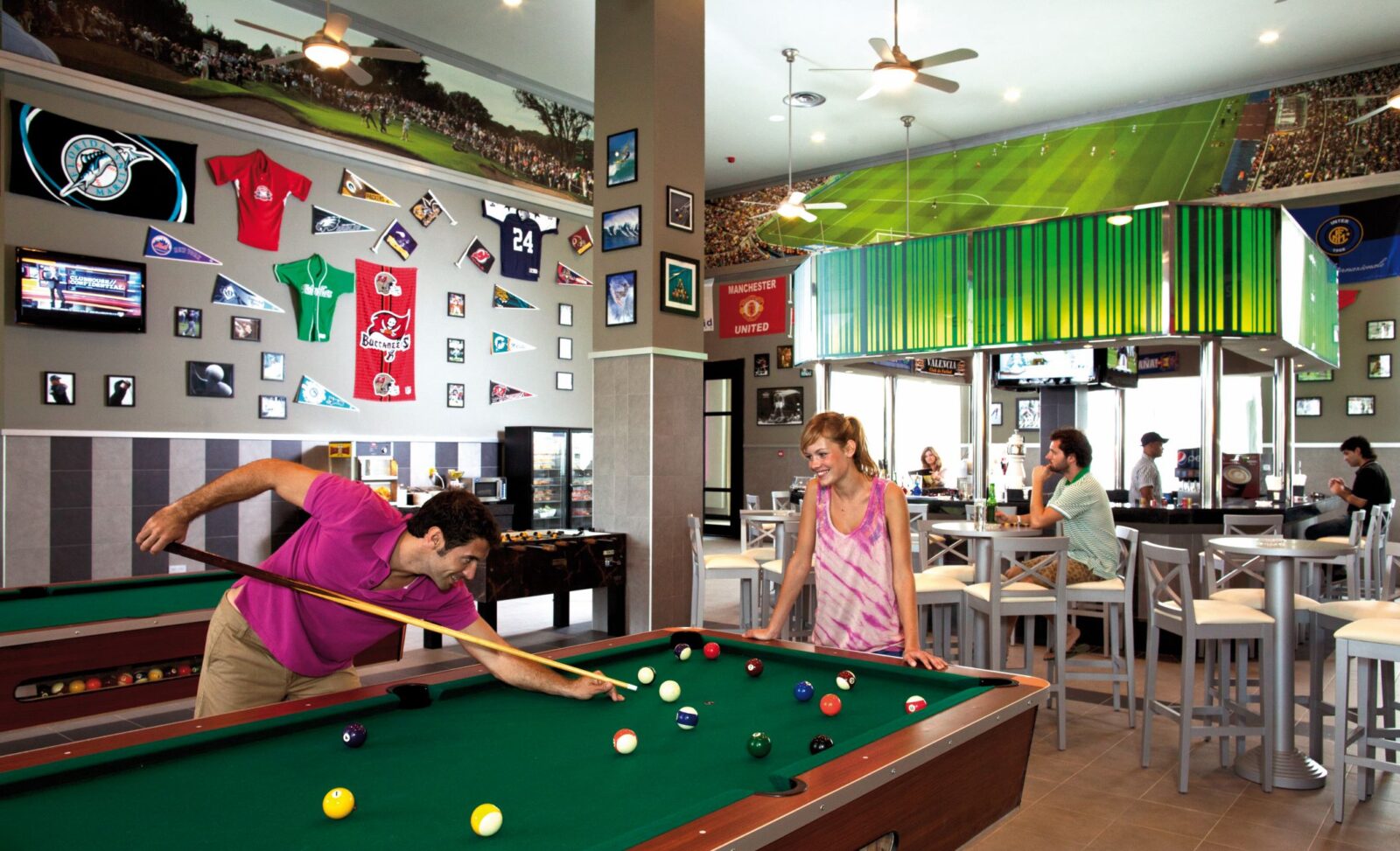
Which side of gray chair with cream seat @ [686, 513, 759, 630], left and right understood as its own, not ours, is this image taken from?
right

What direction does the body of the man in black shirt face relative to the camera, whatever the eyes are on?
to the viewer's left

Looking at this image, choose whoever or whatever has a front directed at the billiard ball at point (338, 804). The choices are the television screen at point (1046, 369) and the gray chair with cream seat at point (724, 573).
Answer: the television screen

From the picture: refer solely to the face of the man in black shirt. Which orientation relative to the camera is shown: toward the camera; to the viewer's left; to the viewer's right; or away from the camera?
to the viewer's left

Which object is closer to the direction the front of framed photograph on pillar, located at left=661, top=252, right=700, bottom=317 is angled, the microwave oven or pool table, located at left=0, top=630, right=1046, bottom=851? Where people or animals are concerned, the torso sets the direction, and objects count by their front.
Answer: the pool table

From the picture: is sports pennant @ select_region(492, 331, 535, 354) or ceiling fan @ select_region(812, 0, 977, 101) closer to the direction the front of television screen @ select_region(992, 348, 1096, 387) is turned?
the ceiling fan

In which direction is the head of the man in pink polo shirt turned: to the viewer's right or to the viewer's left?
to the viewer's right

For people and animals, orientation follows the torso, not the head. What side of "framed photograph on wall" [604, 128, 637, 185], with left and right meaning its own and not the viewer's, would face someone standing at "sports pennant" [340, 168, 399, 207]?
right

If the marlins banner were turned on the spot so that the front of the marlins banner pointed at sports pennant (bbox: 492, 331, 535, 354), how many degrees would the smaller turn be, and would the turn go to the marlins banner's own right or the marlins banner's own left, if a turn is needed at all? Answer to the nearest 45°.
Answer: approximately 45° to the marlins banner's own left

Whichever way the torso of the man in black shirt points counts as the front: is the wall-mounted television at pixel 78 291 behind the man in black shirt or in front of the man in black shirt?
in front

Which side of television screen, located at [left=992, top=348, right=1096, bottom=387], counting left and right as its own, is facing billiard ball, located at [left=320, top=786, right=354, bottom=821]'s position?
front

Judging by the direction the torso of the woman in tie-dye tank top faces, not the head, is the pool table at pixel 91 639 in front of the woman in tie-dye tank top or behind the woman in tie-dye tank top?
in front

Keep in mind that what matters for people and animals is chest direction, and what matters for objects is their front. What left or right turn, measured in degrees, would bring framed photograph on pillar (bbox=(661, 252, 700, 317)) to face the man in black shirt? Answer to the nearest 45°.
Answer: approximately 45° to its left

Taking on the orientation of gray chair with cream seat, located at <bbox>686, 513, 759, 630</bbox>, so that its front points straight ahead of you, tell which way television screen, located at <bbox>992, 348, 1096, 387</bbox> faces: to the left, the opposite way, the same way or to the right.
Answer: to the right

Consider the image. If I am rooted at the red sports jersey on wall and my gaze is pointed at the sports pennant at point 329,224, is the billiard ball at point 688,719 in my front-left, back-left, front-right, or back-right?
back-right
